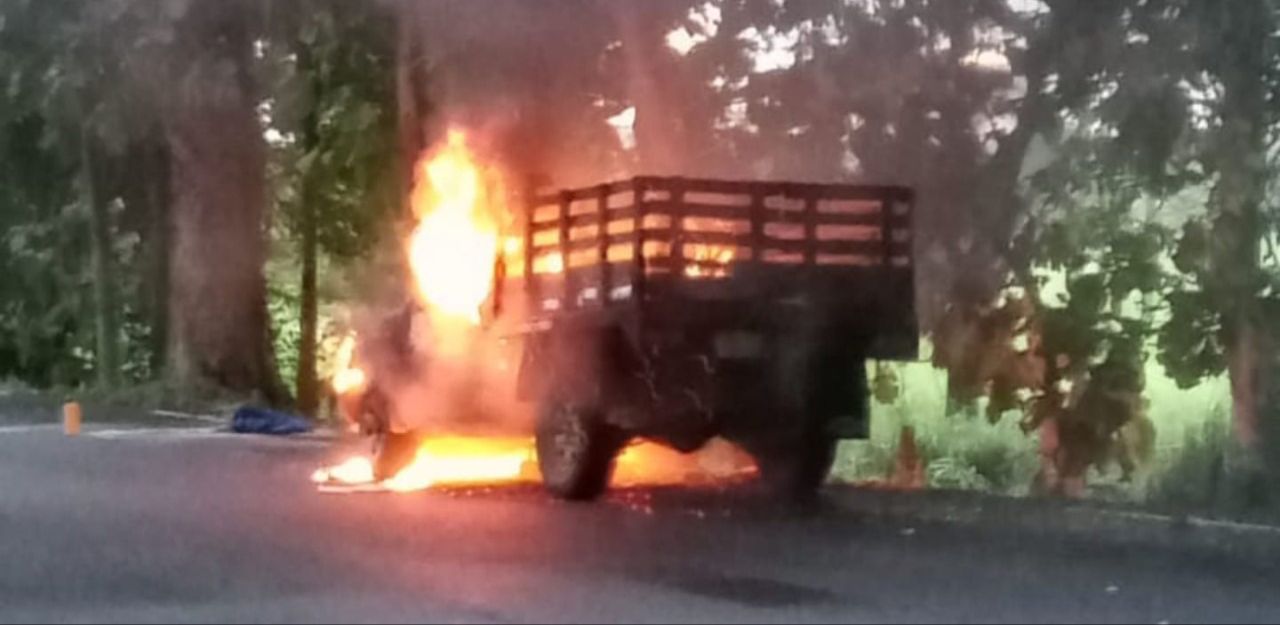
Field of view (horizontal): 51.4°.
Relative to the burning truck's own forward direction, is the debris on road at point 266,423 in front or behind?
in front

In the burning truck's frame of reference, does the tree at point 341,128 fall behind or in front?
in front

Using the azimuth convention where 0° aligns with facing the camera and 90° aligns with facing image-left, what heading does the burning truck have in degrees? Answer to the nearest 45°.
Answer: approximately 135°
